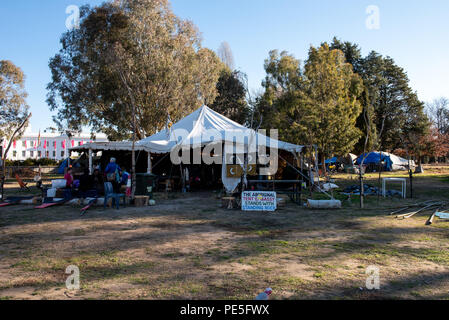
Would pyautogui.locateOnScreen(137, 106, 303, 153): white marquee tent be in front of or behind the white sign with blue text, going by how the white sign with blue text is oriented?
behind

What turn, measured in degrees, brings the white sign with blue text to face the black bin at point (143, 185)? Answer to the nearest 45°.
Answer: approximately 135° to its right

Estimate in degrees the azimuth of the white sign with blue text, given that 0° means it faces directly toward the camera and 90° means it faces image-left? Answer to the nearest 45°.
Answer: approximately 0°
